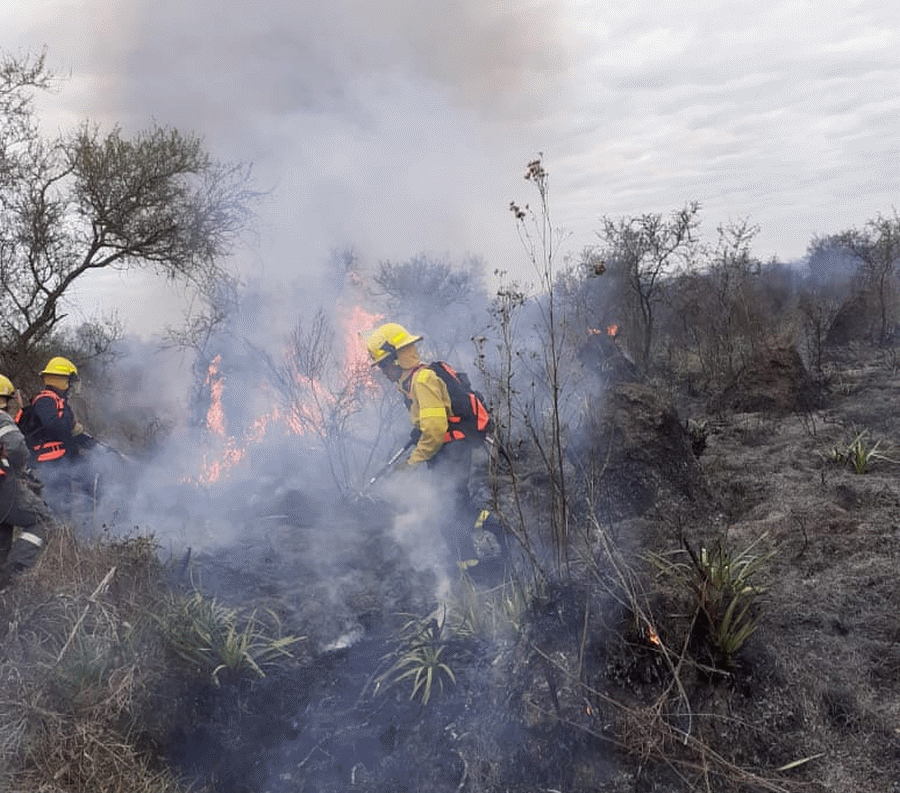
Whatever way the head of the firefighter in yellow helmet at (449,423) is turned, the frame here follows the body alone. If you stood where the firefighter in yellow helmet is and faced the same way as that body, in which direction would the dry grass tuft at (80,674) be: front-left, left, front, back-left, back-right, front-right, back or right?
front-left

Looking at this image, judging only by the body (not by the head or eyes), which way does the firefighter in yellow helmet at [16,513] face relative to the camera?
to the viewer's right

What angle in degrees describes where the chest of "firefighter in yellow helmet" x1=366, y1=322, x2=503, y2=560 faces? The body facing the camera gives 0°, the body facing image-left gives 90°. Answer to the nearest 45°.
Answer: approximately 90°

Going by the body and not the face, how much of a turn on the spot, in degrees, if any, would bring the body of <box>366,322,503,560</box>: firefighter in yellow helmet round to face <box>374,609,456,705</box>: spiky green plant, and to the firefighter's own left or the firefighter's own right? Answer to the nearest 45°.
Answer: approximately 90° to the firefighter's own left
